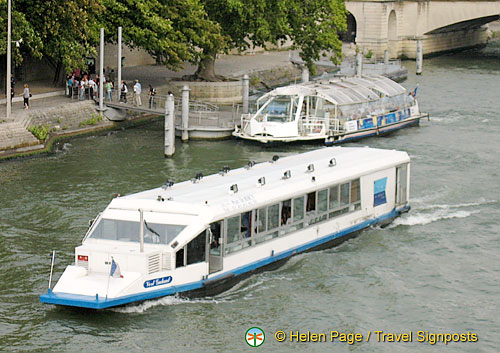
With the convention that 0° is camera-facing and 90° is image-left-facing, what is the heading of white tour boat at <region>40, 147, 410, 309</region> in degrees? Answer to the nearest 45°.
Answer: approximately 45°
